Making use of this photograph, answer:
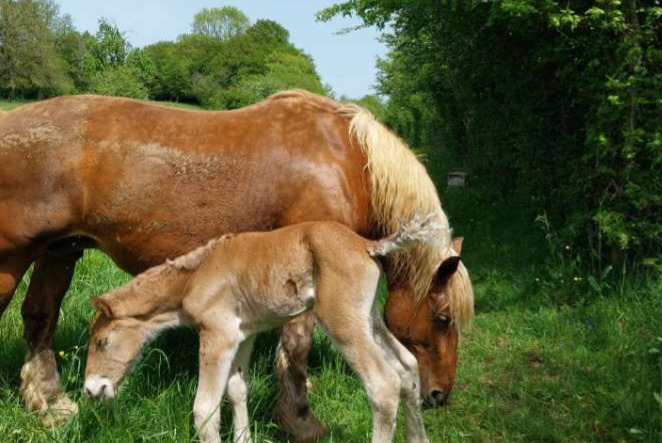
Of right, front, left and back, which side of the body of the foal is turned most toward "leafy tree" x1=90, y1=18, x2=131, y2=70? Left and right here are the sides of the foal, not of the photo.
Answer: right

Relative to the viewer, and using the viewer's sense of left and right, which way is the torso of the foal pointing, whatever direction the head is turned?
facing to the left of the viewer

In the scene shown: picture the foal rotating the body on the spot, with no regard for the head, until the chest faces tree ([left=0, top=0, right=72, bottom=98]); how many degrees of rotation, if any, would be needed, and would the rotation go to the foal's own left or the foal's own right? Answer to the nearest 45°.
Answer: approximately 90° to the foal's own right

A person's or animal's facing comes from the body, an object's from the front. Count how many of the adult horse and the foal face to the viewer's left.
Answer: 1

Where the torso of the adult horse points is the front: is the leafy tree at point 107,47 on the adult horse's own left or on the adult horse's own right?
on the adult horse's own left

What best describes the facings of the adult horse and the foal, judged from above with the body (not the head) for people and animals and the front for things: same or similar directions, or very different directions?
very different directions

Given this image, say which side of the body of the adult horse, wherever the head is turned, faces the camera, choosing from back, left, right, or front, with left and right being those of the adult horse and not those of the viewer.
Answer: right
